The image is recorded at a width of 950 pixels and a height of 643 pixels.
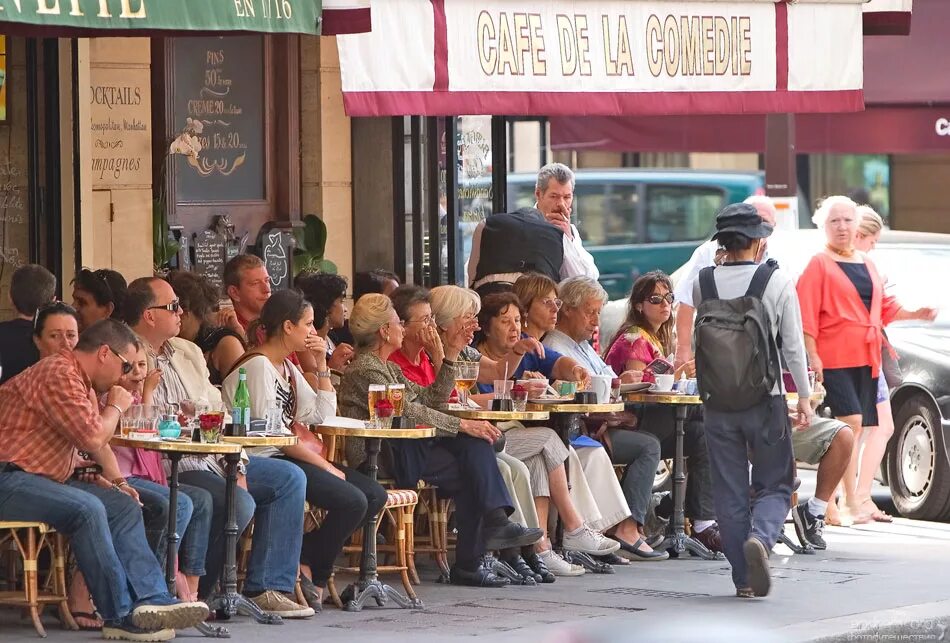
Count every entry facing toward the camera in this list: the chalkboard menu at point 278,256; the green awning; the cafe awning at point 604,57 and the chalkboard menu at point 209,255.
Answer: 4

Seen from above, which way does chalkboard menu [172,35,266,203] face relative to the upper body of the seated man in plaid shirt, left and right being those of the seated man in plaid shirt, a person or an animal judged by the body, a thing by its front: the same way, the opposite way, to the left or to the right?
to the right

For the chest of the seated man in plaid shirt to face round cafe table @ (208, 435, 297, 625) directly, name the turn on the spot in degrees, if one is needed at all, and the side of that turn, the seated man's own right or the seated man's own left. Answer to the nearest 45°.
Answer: approximately 45° to the seated man's own left

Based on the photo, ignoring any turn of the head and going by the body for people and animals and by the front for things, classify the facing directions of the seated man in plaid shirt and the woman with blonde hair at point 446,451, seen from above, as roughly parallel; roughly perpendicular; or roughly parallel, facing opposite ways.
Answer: roughly parallel

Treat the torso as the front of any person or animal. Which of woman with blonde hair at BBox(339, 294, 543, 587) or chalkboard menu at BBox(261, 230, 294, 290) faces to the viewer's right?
the woman with blonde hair

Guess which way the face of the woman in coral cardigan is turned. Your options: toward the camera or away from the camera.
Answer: toward the camera

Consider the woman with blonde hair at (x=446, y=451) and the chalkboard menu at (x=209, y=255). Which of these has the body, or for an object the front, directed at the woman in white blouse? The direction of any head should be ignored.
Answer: the chalkboard menu

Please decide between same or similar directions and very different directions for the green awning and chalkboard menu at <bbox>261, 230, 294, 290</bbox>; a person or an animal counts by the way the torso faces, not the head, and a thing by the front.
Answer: same or similar directions

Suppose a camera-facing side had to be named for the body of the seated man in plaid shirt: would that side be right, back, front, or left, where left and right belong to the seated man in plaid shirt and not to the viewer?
right

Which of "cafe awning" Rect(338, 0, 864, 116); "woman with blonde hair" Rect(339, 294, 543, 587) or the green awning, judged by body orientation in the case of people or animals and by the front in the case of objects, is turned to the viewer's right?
the woman with blonde hair

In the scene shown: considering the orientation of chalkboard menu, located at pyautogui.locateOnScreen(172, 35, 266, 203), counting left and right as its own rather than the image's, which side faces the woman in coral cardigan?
left

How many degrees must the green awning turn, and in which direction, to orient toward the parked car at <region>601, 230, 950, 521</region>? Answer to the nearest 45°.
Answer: approximately 135° to its left

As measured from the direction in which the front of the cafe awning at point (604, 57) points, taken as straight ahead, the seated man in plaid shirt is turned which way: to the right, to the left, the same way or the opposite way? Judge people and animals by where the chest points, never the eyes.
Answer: to the left

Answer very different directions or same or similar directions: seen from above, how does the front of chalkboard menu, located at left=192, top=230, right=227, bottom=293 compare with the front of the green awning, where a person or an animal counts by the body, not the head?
same or similar directions

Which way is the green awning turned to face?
toward the camera

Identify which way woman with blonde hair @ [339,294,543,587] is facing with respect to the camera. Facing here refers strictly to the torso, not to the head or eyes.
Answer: to the viewer's right
